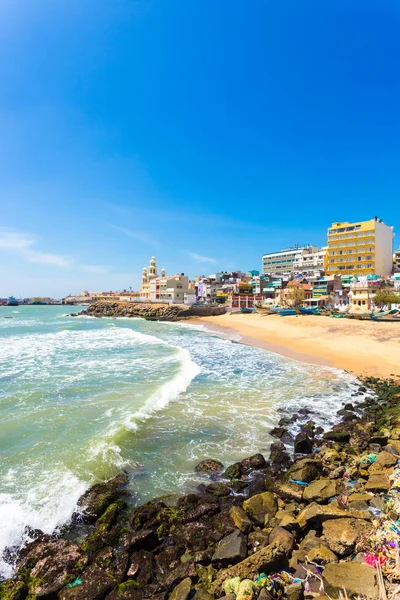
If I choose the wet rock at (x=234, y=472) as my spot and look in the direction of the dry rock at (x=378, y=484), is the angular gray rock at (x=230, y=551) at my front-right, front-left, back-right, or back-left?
front-right

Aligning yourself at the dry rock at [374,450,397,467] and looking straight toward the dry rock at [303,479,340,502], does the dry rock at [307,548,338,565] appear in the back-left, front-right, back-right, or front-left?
front-left

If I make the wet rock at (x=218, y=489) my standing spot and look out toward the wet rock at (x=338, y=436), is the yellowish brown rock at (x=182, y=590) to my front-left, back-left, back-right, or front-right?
back-right
